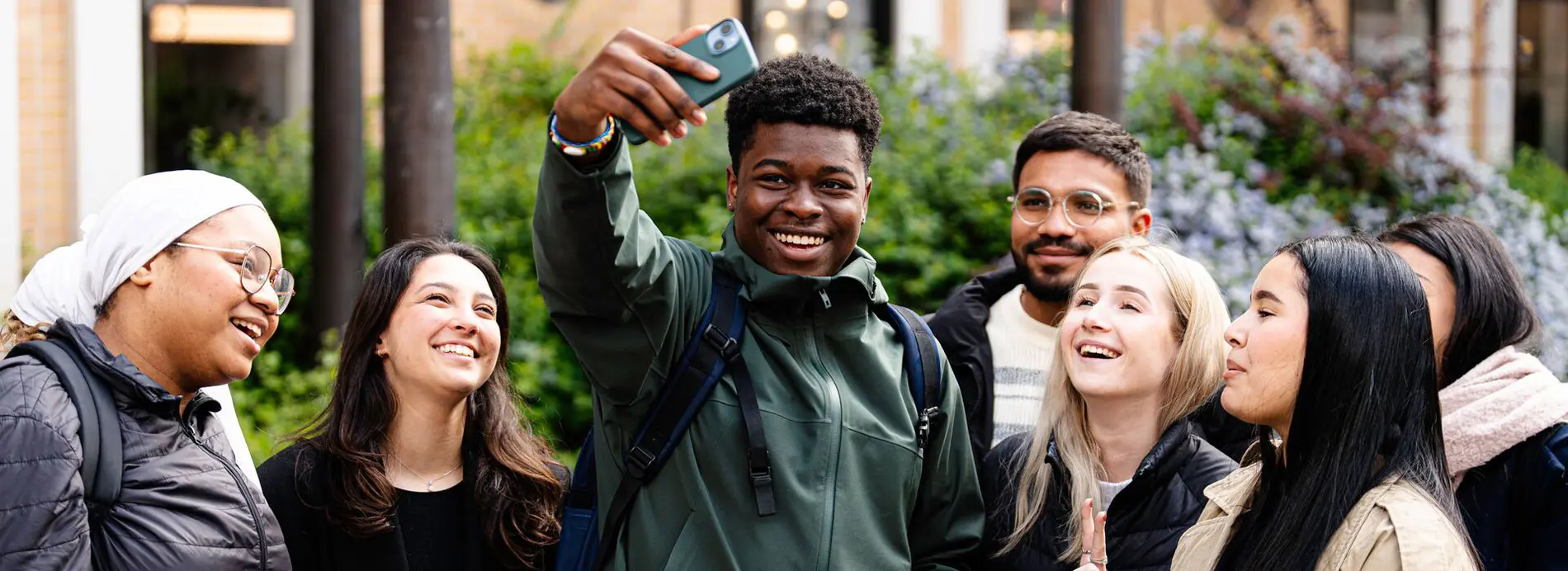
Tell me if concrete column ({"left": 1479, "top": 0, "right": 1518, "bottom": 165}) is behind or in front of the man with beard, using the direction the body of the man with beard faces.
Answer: behind

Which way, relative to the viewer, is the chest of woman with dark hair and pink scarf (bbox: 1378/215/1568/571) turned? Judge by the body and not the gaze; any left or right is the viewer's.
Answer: facing to the left of the viewer

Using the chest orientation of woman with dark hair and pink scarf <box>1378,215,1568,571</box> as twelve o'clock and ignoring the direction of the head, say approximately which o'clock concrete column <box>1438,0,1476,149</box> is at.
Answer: The concrete column is roughly at 3 o'clock from the woman with dark hair and pink scarf.

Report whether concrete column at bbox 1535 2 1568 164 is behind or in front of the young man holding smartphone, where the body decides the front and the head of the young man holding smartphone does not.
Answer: behind

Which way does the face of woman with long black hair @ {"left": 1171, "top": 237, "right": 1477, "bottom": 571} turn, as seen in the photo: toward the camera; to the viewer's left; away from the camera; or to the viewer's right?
to the viewer's left

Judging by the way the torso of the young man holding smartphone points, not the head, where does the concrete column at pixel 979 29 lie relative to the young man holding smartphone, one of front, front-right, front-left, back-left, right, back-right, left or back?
back

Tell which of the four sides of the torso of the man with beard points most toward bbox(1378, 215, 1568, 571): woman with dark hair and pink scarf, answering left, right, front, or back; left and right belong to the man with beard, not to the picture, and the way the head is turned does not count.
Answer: left

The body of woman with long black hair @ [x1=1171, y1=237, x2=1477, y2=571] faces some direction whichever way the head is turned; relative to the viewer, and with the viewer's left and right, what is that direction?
facing to the left of the viewer

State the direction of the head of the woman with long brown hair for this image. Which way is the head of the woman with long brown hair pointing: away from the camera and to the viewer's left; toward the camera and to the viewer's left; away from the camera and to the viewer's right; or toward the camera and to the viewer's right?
toward the camera and to the viewer's right
